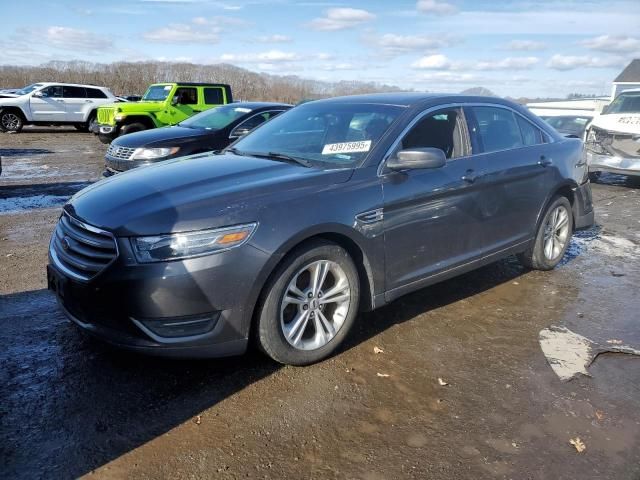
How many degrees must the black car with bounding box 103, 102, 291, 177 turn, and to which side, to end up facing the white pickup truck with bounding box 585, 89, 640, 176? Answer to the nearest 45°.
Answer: approximately 135° to its left

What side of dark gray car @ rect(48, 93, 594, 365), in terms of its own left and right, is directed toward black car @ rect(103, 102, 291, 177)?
right

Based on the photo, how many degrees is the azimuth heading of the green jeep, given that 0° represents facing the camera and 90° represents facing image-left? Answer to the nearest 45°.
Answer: approximately 45°

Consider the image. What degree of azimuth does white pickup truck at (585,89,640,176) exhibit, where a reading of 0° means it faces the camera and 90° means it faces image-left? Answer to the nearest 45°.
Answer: approximately 45°

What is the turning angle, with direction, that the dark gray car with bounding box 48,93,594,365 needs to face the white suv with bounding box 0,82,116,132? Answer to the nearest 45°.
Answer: approximately 90° to its right

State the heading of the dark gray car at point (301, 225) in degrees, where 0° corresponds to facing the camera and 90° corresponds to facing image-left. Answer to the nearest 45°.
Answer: approximately 45°

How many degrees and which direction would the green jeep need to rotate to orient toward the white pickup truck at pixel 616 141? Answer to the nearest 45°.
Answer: approximately 90° to its left

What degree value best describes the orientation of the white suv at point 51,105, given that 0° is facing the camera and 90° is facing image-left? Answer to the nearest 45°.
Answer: approximately 90°
